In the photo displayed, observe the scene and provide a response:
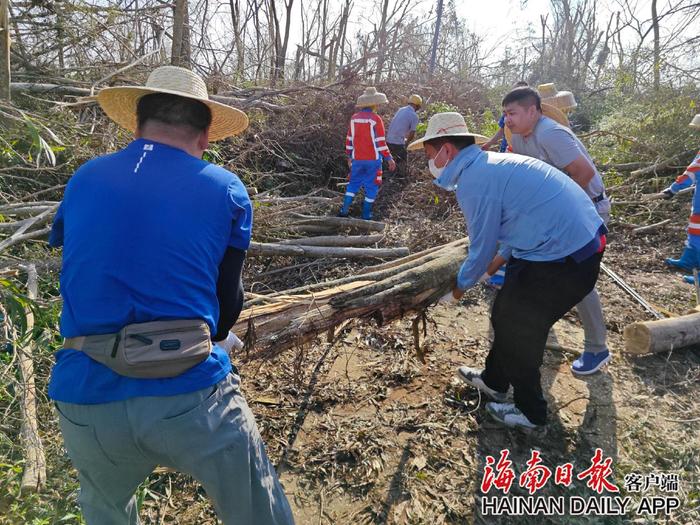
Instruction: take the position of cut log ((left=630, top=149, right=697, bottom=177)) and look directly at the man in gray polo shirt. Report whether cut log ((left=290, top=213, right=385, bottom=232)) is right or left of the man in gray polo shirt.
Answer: right

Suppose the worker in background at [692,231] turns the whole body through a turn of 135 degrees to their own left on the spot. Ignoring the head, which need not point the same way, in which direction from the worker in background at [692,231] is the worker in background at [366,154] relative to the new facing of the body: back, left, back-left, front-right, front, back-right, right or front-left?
back-right

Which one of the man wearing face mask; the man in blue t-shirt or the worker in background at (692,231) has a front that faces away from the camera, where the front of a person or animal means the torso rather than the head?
the man in blue t-shirt

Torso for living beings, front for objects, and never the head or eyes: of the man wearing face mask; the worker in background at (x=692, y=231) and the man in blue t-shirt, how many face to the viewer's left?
2

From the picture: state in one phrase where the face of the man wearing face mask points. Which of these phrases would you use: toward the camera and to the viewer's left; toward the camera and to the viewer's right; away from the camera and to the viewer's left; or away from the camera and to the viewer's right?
toward the camera and to the viewer's left

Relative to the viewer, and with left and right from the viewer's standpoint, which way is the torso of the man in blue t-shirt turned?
facing away from the viewer

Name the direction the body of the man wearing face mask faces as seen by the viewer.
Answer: to the viewer's left

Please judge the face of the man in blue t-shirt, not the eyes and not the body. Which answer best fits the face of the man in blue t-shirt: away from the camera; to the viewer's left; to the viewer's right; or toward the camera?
away from the camera

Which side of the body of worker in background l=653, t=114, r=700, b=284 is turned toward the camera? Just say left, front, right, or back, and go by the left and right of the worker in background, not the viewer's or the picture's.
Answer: left

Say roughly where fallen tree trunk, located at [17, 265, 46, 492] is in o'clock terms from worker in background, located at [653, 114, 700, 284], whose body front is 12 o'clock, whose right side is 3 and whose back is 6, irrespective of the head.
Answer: The fallen tree trunk is roughly at 10 o'clock from the worker in background.

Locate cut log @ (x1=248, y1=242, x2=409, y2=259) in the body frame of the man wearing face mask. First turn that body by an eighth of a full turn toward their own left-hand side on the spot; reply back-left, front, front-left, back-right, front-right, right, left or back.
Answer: right

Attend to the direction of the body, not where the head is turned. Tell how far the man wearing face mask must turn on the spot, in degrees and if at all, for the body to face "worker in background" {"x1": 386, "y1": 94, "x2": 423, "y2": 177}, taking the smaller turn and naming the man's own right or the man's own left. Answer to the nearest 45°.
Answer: approximately 90° to the man's own right

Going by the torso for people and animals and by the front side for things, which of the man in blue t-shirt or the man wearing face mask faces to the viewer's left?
the man wearing face mask
